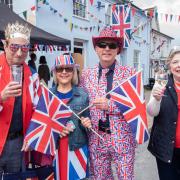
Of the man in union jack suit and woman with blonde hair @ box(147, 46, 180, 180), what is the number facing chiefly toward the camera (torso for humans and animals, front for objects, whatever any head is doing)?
2

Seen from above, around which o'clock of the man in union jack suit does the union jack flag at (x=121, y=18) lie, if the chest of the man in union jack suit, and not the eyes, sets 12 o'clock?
The union jack flag is roughly at 6 o'clock from the man in union jack suit.

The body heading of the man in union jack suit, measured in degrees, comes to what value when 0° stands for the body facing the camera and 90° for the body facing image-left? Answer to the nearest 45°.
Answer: approximately 0°

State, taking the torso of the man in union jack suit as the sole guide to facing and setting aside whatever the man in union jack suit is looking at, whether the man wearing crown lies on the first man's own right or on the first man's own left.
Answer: on the first man's own right

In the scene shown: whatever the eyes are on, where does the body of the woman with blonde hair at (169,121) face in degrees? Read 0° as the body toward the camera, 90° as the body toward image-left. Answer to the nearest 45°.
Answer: approximately 0°

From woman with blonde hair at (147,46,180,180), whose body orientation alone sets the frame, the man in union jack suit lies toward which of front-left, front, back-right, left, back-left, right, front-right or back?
right

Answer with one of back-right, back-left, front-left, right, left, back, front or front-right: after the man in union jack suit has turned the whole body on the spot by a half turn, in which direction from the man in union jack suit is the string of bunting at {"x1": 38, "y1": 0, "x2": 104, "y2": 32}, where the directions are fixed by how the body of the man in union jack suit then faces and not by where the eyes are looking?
front

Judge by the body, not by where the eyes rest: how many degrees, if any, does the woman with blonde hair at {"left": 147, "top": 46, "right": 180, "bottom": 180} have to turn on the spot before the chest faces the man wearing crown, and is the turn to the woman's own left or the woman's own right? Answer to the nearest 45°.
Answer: approximately 45° to the woman's own right

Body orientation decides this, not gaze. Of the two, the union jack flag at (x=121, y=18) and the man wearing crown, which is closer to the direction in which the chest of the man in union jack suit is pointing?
the man wearing crown

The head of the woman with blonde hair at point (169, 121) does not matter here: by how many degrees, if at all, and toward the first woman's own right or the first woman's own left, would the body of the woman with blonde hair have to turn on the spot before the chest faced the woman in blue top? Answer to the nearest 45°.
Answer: approximately 90° to the first woman's own right
